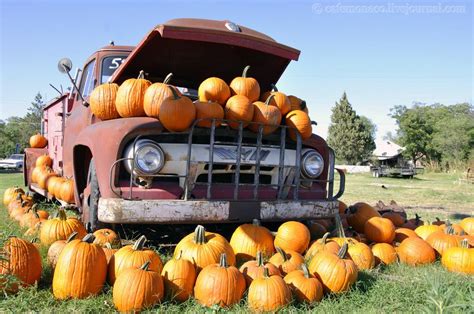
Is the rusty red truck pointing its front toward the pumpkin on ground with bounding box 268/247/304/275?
yes

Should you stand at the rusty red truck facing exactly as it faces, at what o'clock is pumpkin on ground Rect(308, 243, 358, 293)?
The pumpkin on ground is roughly at 12 o'clock from the rusty red truck.

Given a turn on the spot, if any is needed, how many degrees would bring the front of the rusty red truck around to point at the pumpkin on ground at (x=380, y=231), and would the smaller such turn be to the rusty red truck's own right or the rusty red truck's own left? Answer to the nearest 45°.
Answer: approximately 45° to the rusty red truck's own left

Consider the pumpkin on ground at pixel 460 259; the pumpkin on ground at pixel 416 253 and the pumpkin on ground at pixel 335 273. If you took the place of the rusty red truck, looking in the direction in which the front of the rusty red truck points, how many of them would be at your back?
0

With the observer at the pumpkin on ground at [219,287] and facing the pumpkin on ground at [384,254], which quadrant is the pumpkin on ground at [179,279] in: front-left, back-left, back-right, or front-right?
back-left

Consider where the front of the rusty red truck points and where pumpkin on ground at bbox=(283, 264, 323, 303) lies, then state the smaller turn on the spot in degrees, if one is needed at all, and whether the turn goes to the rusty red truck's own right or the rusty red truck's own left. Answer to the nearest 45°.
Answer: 0° — it already faces it

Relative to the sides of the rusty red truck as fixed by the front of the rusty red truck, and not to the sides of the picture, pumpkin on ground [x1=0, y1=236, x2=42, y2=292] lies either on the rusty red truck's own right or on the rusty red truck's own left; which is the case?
on the rusty red truck's own right

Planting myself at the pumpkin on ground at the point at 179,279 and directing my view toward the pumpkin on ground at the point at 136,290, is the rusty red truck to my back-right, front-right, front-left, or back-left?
back-right

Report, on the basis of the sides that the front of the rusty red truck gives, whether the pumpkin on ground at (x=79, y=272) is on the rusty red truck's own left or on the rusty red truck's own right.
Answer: on the rusty red truck's own right

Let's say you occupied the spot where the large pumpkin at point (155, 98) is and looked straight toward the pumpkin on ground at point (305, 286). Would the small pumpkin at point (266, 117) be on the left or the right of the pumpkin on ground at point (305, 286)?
left

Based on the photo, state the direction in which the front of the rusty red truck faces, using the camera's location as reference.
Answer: facing the viewer and to the right of the viewer
